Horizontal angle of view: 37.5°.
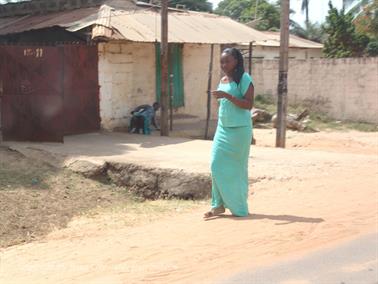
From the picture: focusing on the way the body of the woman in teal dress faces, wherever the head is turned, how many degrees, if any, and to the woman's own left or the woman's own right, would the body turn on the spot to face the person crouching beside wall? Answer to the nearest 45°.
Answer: approximately 135° to the woman's own right

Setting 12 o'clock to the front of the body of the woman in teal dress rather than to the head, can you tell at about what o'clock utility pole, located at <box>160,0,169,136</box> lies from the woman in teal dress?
The utility pole is roughly at 4 o'clock from the woman in teal dress.

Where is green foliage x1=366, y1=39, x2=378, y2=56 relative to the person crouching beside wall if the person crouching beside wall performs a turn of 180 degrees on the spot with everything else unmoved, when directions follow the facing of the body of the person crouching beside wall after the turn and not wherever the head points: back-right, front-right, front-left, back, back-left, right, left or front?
back-right

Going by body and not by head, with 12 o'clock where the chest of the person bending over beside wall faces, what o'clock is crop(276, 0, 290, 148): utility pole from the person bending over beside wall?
The utility pole is roughly at 1 o'clock from the person bending over beside wall.

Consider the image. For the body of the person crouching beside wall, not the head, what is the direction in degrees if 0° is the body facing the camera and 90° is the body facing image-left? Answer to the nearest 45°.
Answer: approximately 270°

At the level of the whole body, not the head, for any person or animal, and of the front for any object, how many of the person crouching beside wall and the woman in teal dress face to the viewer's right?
1

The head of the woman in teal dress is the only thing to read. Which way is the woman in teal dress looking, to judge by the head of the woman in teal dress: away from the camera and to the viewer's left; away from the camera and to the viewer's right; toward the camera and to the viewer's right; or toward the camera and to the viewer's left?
toward the camera and to the viewer's left

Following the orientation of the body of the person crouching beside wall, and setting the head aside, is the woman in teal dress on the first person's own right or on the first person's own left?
on the first person's own right

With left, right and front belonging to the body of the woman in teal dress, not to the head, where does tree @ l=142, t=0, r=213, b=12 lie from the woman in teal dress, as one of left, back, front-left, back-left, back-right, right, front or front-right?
back-right

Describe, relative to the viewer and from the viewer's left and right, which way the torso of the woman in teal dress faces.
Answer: facing the viewer and to the left of the viewer

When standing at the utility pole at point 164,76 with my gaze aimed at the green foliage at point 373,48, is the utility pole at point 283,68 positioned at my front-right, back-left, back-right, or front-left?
front-right
